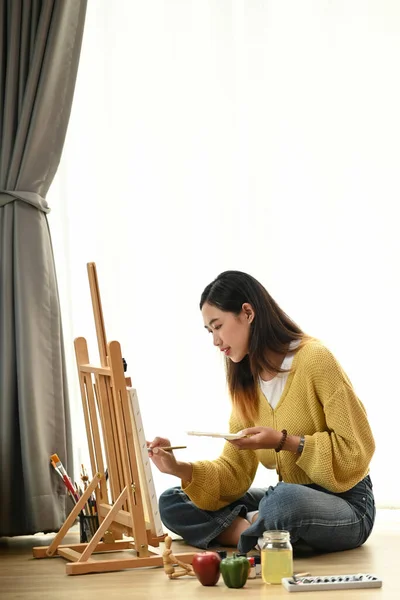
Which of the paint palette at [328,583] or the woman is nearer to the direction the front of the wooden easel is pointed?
the woman

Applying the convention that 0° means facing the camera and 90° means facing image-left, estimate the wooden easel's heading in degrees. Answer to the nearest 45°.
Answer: approximately 225°

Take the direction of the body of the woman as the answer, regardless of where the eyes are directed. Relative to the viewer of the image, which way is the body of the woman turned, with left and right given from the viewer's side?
facing the viewer and to the left of the viewer

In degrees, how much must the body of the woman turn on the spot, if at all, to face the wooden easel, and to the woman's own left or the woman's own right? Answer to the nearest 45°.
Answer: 0° — they already face it

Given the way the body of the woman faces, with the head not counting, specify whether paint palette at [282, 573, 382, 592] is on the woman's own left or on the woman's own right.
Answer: on the woman's own left

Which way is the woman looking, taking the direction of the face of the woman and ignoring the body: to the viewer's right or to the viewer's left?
to the viewer's left

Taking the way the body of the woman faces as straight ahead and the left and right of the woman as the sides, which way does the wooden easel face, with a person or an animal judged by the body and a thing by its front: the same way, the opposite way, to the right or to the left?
the opposite way

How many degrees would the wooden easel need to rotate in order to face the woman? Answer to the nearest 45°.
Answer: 0° — it already faces them
